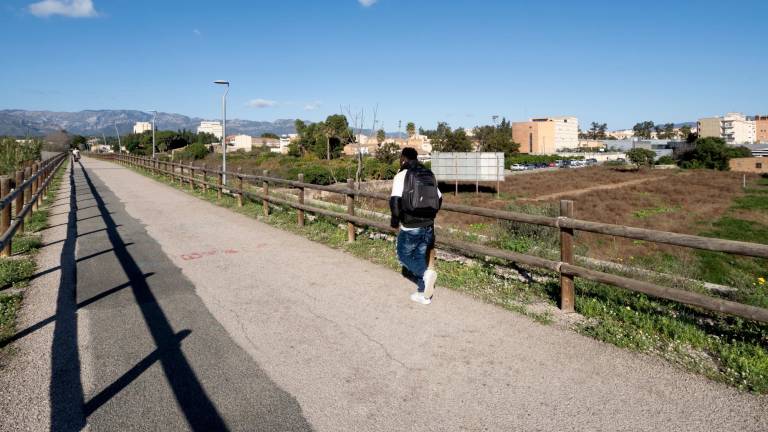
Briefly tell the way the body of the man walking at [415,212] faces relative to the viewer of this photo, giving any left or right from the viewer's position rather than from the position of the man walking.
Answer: facing away from the viewer and to the left of the viewer

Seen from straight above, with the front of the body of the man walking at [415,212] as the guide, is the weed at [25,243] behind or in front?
in front
